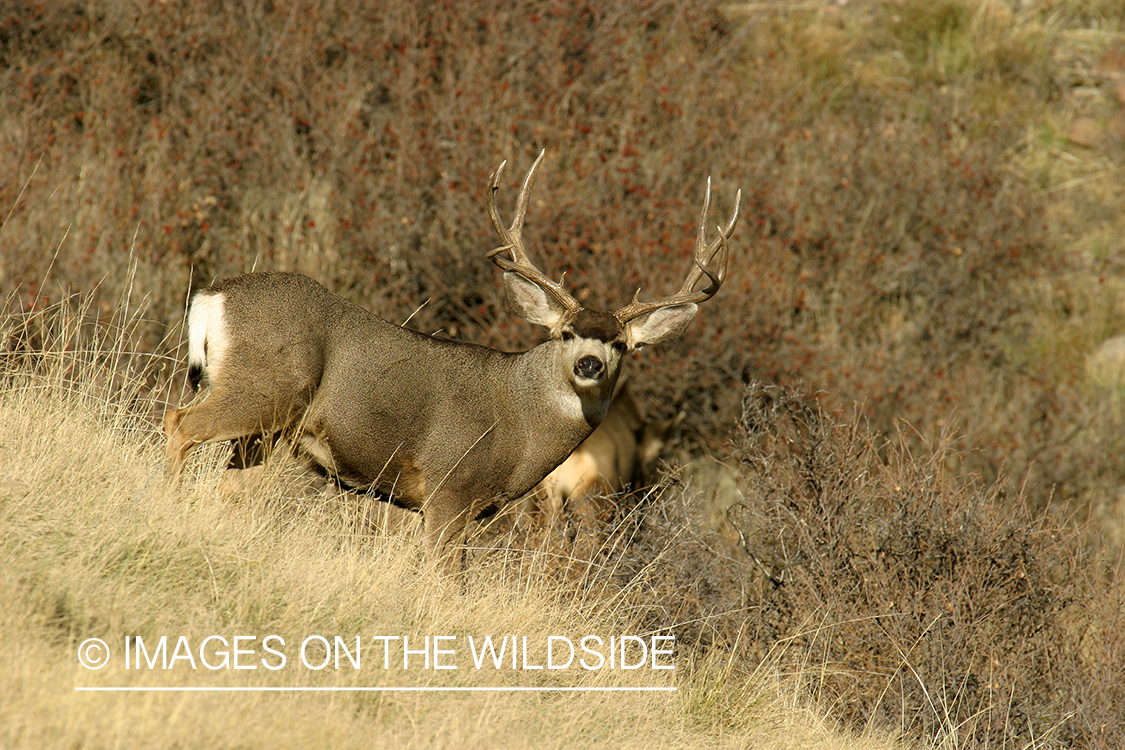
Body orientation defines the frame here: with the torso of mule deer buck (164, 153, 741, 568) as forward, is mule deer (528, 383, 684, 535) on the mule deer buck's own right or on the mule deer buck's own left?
on the mule deer buck's own left

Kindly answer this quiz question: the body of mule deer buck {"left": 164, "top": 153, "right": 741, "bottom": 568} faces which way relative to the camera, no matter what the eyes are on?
to the viewer's right
